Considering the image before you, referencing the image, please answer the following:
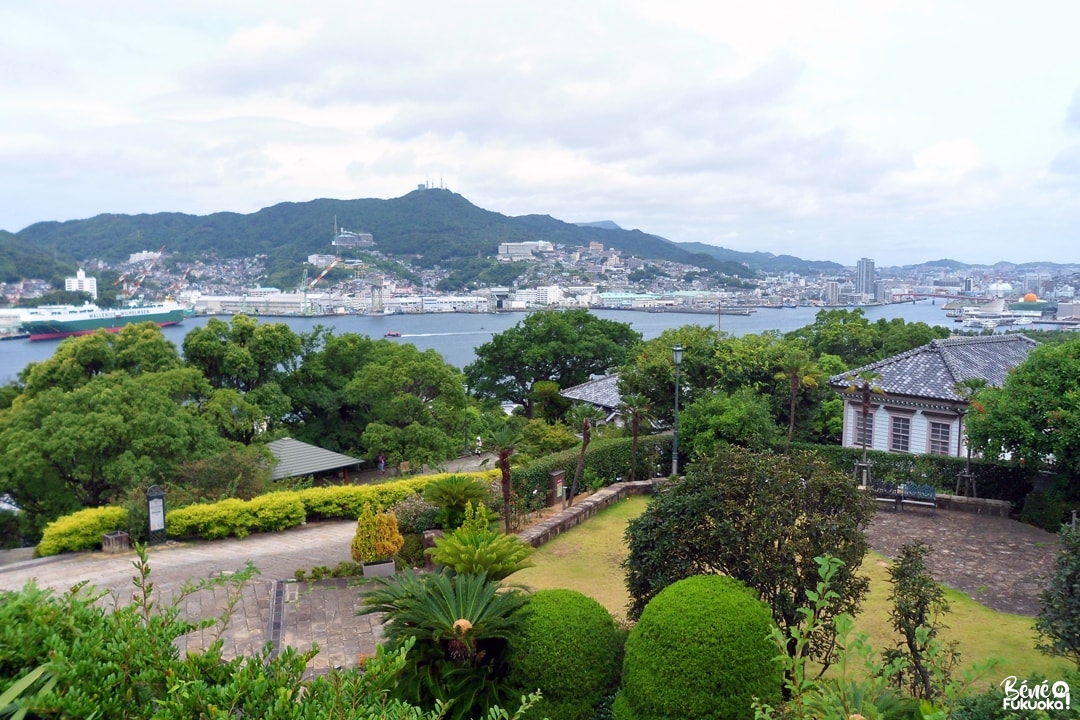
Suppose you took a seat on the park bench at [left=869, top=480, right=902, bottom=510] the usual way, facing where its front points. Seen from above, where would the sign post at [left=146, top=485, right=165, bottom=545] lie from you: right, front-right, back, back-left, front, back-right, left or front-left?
front-right

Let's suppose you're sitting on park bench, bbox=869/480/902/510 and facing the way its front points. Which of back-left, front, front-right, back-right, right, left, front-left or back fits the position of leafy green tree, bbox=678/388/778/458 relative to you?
right

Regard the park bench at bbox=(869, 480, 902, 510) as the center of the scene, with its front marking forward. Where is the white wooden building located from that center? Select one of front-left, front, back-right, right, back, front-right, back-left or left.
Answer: back

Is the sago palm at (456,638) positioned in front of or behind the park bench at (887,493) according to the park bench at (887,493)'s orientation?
in front

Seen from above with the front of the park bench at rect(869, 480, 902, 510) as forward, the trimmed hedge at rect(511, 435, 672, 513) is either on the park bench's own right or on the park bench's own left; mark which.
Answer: on the park bench's own right

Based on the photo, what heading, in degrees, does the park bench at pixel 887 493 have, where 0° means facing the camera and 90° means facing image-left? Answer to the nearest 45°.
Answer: approximately 0°

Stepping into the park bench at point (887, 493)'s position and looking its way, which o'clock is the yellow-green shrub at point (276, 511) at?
The yellow-green shrub is roughly at 2 o'clock from the park bench.

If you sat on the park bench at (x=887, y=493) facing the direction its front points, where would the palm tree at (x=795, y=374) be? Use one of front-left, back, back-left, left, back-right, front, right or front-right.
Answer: back-right

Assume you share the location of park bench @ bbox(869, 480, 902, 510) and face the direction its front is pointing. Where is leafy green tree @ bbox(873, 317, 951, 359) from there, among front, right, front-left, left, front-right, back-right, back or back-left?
back

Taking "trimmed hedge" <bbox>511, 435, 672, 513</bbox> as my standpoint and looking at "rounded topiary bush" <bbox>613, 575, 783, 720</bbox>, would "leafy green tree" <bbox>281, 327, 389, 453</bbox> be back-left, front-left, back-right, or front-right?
back-right

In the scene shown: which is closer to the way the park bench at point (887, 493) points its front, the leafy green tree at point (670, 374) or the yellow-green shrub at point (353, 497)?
the yellow-green shrub

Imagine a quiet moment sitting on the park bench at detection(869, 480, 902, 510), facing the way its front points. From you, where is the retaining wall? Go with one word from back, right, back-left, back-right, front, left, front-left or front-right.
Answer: front-right

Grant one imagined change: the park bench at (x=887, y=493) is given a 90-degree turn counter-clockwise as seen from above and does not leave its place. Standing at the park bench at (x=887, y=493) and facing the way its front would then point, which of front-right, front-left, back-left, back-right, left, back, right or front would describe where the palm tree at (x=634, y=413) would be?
back

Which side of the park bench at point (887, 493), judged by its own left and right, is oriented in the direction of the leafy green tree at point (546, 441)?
right

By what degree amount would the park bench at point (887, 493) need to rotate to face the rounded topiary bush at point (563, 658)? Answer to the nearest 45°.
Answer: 0° — it already faces it

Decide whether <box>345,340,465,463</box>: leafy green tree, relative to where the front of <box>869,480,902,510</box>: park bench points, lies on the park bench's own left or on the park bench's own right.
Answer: on the park bench's own right

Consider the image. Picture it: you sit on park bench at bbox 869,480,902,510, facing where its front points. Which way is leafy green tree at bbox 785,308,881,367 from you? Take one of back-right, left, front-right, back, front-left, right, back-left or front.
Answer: back
